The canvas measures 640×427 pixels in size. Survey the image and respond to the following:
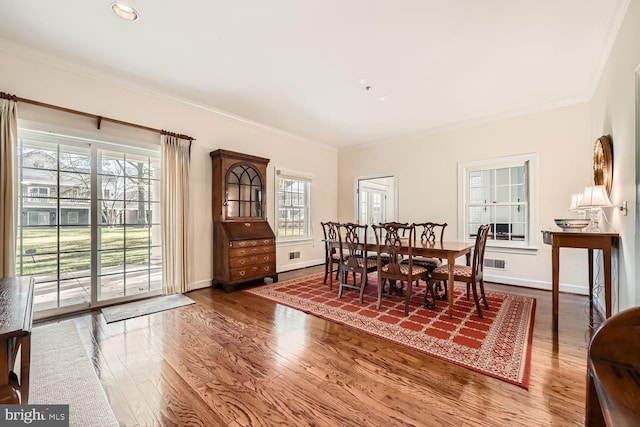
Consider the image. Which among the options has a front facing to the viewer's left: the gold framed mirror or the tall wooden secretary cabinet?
the gold framed mirror

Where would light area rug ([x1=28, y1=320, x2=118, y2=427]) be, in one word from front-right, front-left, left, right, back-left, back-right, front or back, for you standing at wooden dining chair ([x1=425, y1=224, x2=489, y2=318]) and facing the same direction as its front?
front-left

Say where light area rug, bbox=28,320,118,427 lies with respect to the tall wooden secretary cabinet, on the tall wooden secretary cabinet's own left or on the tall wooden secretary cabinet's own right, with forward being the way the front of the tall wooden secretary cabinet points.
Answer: on the tall wooden secretary cabinet's own right

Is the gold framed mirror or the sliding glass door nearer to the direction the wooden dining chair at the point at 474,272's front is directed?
the sliding glass door

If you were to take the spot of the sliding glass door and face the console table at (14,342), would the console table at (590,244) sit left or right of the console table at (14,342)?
left

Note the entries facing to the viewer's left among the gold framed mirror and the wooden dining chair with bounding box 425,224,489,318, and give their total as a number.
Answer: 2

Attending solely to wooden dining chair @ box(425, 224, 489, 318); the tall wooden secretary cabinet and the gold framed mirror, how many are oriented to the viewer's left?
2

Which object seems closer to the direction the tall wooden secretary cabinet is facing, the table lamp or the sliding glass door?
the table lamp

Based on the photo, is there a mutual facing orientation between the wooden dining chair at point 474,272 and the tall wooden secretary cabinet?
yes

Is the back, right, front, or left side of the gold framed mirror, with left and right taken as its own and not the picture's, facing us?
left

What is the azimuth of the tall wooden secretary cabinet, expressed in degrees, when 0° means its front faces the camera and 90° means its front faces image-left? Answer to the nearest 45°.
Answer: approximately 315°

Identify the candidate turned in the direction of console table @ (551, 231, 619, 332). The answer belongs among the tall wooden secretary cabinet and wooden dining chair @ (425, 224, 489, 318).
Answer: the tall wooden secretary cabinet

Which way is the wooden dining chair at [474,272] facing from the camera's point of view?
to the viewer's left

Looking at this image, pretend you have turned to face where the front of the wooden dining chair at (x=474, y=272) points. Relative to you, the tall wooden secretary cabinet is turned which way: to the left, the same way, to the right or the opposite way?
the opposite way

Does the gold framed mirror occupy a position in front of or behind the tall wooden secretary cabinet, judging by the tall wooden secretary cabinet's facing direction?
in front

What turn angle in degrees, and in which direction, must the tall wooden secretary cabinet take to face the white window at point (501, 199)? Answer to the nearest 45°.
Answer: approximately 45° to its left
